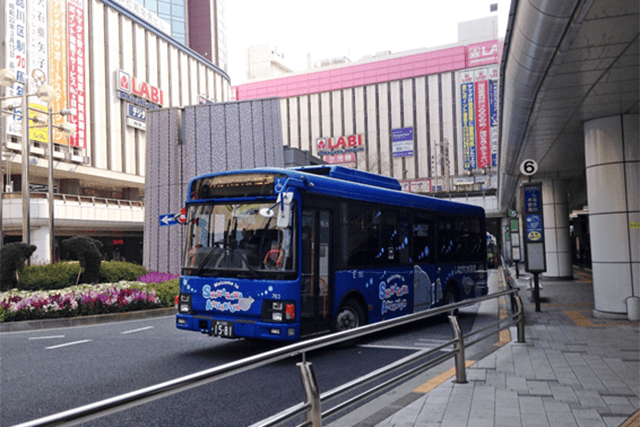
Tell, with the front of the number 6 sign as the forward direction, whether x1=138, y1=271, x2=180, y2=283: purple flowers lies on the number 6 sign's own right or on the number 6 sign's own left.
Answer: on the number 6 sign's own right

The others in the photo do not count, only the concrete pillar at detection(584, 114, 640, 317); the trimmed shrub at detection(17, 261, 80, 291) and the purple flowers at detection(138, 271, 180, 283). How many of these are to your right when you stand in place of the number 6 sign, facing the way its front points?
2

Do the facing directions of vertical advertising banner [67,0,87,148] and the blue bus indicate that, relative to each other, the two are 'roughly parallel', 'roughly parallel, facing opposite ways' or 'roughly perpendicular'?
roughly perpendicular

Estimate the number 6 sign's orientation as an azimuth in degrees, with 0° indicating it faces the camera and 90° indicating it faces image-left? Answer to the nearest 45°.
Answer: approximately 0°

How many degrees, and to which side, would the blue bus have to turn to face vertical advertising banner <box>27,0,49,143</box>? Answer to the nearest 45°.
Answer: approximately 90° to its right

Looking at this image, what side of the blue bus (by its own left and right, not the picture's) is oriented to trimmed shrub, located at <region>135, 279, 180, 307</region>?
right

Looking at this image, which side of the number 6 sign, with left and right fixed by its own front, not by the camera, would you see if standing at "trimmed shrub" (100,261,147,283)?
right

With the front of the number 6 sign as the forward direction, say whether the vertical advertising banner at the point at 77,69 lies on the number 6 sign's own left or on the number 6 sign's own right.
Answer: on the number 6 sign's own right

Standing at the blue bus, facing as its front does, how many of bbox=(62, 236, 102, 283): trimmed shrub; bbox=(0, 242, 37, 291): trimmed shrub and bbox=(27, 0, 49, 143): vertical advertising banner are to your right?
3
